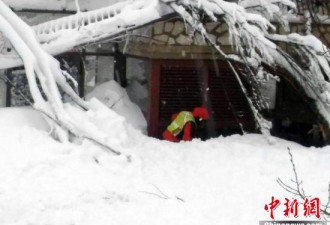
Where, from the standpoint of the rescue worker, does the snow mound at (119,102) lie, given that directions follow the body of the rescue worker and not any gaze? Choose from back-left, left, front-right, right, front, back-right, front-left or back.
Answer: back-left

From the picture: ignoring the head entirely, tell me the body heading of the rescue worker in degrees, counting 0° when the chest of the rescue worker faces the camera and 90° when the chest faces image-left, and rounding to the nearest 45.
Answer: approximately 270°

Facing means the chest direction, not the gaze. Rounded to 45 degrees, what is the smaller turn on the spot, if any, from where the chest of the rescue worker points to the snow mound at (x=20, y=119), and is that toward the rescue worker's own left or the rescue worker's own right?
approximately 135° to the rescue worker's own right
